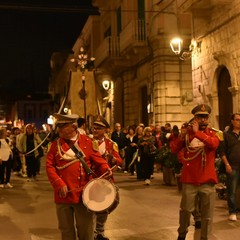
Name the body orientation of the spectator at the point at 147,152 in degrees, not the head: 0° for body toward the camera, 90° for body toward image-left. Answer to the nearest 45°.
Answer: approximately 0°

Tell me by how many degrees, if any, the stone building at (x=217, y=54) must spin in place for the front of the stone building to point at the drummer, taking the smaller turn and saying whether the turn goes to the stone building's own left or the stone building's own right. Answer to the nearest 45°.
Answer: approximately 45° to the stone building's own left

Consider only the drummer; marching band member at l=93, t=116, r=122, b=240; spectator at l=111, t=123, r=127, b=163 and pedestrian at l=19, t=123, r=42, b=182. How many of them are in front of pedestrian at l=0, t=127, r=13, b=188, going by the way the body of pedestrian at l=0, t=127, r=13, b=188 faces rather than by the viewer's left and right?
2

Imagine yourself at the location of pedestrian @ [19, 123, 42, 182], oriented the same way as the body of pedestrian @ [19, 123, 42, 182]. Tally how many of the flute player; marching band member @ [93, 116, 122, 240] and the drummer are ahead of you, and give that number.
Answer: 3

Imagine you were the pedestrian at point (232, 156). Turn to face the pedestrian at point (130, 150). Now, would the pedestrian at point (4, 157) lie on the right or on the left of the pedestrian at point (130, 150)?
left

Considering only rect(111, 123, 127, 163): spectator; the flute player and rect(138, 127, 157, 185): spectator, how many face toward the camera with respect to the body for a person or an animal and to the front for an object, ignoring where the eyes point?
3

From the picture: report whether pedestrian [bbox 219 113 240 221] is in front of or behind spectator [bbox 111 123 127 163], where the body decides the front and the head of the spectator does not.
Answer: in front

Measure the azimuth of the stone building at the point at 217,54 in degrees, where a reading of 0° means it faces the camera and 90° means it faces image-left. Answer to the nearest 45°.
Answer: approximately 45°

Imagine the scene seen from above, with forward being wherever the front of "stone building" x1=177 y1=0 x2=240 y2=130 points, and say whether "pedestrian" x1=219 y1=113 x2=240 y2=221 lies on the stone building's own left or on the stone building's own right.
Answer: on the stone building's own left
